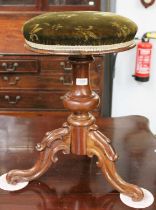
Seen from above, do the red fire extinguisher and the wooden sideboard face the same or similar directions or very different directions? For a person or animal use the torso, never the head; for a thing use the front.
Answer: same or similar directions

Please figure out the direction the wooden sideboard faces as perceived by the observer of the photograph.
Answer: facing the viewer

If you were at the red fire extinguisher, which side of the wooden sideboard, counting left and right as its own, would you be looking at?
left

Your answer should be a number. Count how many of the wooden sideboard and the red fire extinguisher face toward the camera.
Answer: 2

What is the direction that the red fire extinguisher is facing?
toward the camera

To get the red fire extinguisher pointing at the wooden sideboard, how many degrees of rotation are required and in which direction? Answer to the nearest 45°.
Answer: approximately 45° to its right
